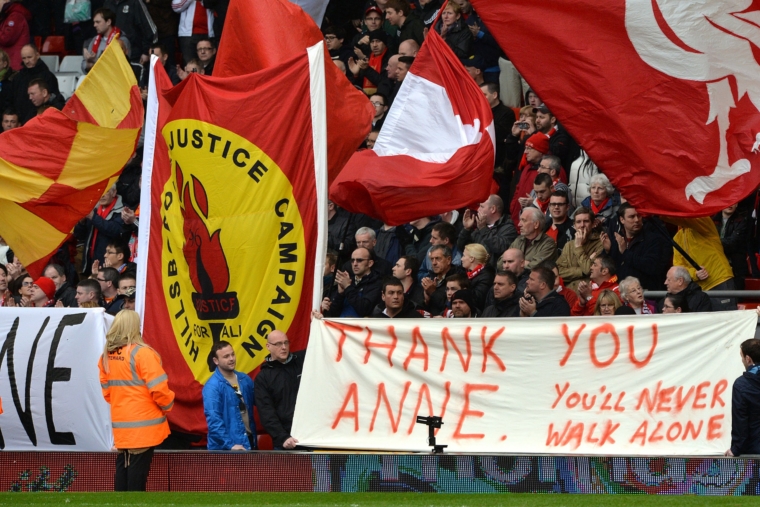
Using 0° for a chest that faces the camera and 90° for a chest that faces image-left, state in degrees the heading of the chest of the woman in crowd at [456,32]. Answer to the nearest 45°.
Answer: approximately 45°

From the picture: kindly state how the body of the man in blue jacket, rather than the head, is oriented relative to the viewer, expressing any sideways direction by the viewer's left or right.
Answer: facing the viewer and to the right of the viewer

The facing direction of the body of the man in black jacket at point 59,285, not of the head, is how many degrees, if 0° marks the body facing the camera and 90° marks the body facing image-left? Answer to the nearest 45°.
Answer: approximately 45°

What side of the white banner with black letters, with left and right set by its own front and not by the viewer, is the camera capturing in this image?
front

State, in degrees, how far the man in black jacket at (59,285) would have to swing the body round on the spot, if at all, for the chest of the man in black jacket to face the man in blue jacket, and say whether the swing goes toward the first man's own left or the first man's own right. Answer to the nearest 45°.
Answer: approximately 45° to the first man's own left

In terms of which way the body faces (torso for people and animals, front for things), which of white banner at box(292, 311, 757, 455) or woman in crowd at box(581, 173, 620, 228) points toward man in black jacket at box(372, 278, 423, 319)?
the woman in crowd

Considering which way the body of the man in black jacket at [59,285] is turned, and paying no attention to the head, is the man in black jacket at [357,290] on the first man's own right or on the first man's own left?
on the first man's own left

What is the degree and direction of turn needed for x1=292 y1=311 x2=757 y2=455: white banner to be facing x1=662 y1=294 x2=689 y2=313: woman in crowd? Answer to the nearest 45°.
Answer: approximately 135° to its left

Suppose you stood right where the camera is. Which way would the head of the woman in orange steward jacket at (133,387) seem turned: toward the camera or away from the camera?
away from the camera

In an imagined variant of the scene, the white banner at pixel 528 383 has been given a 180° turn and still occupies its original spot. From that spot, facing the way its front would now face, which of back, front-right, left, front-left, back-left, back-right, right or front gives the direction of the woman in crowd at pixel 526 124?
front

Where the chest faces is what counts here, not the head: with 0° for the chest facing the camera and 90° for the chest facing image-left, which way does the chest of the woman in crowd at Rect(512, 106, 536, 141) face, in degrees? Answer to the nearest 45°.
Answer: approximately 45°

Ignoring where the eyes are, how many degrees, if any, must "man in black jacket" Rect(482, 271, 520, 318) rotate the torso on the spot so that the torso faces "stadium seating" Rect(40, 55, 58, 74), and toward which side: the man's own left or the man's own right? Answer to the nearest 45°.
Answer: approximately 90° to the man's own right

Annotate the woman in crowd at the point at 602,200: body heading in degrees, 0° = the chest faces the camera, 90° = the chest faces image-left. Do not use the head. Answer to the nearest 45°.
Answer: approximately 45°

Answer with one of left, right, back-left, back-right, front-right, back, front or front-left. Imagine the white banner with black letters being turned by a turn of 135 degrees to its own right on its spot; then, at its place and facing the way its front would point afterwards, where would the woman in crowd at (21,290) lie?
front-right

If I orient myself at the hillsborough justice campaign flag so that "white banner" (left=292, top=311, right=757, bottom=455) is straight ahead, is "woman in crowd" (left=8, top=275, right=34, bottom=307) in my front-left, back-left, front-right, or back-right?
back-left
